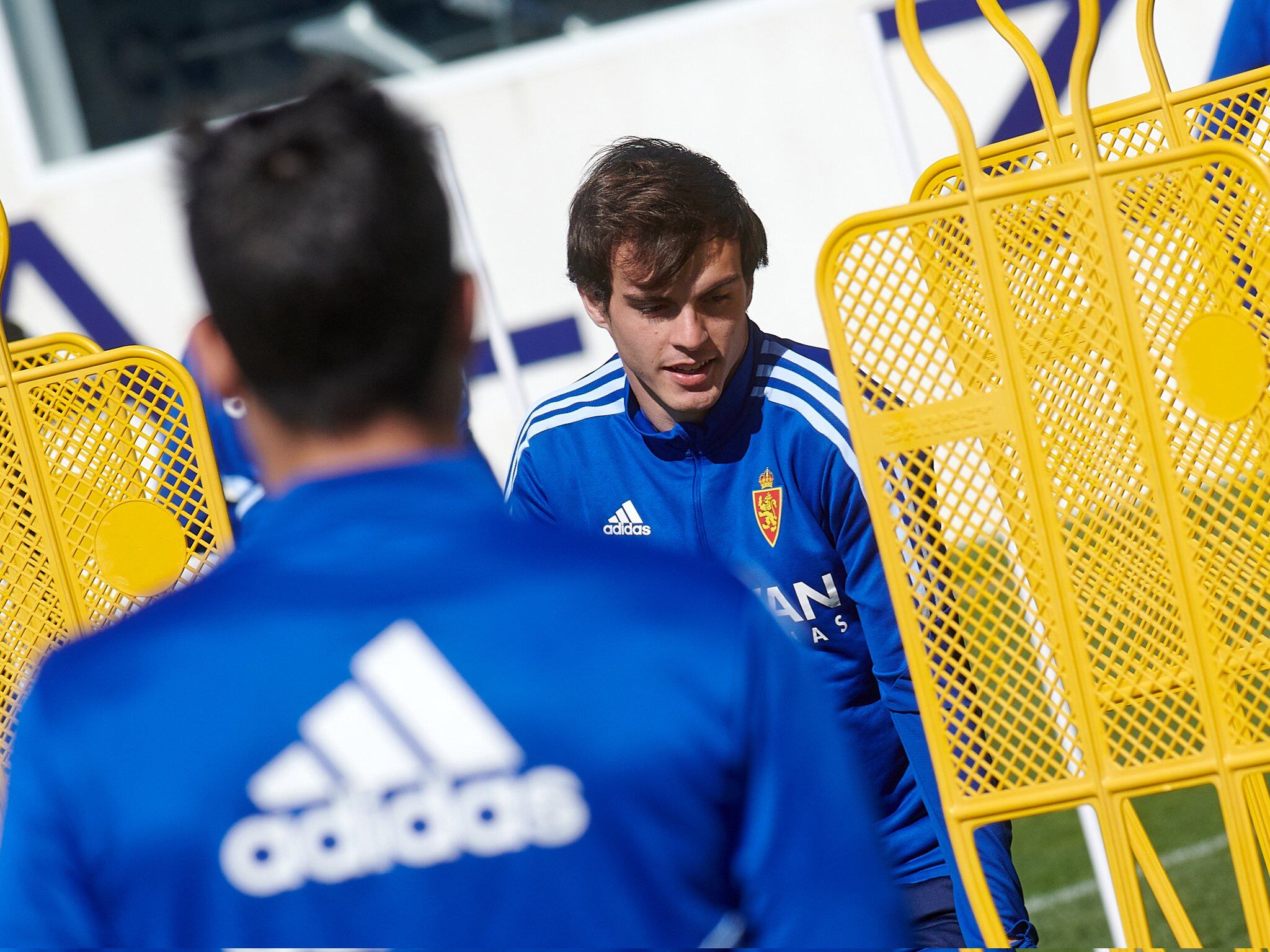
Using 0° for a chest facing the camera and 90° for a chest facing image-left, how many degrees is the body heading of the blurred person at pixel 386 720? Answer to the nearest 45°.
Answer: approximately 180°

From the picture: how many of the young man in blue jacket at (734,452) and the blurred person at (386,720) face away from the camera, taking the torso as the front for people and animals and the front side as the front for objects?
1

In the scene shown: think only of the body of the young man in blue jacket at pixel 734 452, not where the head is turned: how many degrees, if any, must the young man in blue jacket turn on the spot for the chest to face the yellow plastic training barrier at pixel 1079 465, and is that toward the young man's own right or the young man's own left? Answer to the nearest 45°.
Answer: approximately 45° to the young man's own left

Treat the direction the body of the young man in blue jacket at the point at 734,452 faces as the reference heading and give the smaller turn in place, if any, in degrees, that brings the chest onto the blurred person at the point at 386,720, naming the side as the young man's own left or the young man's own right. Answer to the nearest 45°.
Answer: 0° — they already face them

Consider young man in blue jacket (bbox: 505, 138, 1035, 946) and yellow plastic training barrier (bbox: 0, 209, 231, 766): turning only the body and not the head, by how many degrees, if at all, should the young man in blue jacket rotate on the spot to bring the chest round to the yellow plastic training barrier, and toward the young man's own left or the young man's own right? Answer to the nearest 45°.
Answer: approximately 45° to the young man's own right

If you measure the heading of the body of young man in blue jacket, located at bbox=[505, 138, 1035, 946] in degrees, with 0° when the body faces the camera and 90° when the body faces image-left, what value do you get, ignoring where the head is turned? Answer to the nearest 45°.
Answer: approximately 0°

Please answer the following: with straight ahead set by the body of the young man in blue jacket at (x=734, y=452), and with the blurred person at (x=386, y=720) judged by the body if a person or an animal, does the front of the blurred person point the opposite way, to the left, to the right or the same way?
the opposite way

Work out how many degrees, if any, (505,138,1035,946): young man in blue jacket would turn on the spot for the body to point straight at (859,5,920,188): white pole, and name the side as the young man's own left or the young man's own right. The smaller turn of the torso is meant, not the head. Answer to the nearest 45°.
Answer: approximately 180°

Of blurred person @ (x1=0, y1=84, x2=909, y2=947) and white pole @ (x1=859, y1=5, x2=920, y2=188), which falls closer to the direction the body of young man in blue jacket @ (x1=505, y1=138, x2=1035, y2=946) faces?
the blurred person
